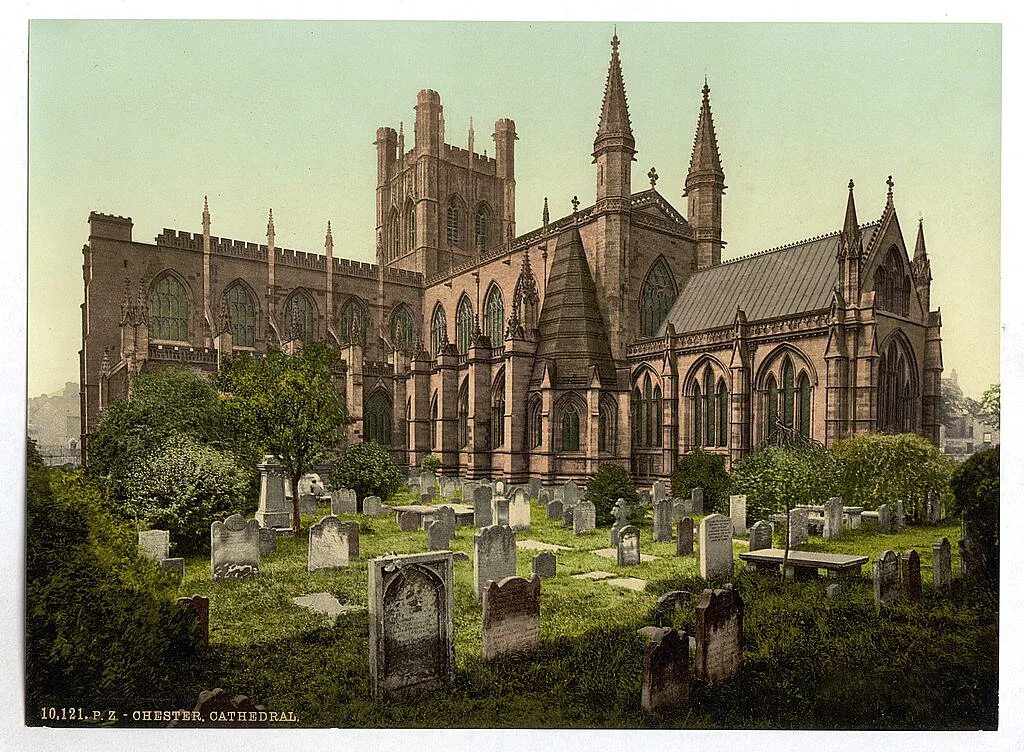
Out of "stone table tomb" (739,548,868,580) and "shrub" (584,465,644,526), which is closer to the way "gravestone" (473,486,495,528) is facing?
the stone table tomb

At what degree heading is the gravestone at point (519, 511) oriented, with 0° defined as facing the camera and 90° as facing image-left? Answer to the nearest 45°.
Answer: approximately 0°

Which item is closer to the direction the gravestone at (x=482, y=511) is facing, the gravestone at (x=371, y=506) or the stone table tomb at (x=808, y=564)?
the stone table tomb

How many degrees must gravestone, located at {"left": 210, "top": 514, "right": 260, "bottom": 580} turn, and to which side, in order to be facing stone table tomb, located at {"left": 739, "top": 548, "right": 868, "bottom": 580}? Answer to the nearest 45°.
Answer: approximately 90° to its left

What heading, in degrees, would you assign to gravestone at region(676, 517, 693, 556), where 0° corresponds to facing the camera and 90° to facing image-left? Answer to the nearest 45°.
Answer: approximately 0°
